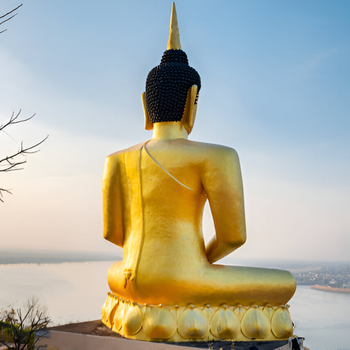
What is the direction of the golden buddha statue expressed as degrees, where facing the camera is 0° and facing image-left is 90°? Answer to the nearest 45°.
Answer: approximately 225°
